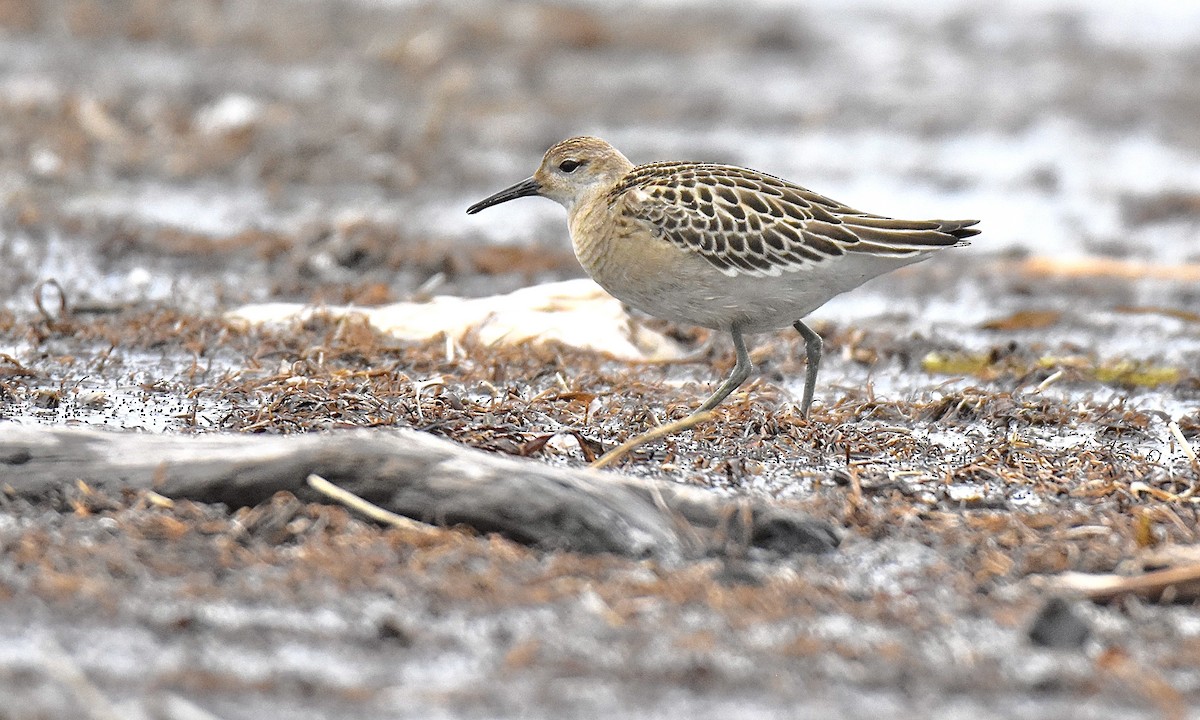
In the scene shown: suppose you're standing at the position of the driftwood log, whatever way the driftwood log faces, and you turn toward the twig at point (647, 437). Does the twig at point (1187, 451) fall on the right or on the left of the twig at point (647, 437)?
right

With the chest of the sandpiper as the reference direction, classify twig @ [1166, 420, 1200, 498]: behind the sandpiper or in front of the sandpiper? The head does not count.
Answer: behind

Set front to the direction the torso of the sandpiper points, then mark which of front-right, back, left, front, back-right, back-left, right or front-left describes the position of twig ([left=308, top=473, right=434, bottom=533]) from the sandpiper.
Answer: front-left

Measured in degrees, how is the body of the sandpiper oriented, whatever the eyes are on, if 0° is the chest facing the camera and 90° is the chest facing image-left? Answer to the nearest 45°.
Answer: approximately 90°

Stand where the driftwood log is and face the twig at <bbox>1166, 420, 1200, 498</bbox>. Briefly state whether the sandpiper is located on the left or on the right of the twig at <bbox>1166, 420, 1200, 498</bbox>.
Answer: left
